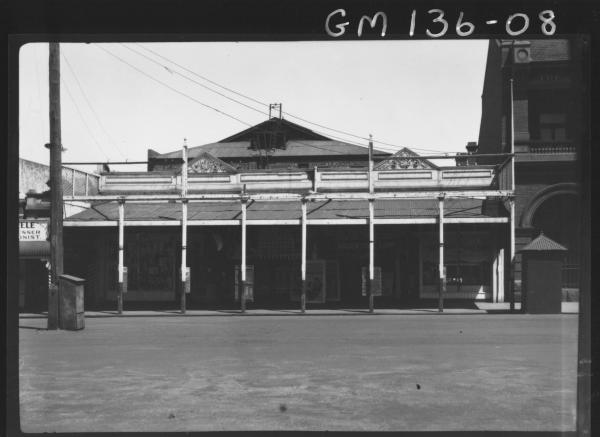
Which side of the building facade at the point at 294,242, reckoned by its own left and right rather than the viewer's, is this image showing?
front

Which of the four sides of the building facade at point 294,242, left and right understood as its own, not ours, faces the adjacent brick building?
left

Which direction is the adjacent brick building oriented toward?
toward the camera

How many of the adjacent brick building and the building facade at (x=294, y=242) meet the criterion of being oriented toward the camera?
2

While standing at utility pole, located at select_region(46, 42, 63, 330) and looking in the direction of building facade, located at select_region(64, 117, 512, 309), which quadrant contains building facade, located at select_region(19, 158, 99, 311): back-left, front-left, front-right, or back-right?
front-left

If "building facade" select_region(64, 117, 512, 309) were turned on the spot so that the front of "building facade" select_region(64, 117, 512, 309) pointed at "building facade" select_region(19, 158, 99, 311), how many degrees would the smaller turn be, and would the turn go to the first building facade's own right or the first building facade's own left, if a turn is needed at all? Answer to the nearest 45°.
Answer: approximately 90° to the first building facade's own right

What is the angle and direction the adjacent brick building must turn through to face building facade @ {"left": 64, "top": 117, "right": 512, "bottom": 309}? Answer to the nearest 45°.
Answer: approximately 90° to its right

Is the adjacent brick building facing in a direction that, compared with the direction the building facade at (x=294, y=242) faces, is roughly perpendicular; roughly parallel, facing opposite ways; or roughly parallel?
roughly parallel

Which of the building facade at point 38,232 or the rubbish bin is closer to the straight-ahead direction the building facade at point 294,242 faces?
the rubbish bin
